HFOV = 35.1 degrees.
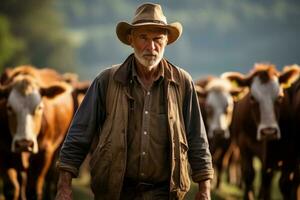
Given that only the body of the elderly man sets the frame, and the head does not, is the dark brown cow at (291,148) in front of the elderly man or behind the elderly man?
behind

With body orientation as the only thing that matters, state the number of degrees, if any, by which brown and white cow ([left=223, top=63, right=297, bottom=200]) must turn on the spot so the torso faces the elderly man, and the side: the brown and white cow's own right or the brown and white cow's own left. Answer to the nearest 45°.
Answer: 0° — it already faces them

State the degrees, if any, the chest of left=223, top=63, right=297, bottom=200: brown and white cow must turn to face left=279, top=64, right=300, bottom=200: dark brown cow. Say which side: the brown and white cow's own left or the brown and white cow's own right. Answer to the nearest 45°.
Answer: approximately 45° to the brown and white cow's own left

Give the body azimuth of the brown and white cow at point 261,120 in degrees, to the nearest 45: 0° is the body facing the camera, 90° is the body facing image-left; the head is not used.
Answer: approximately 0°

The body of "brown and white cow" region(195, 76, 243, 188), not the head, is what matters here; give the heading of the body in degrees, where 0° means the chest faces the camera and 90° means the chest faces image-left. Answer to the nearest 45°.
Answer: approximately 0°
